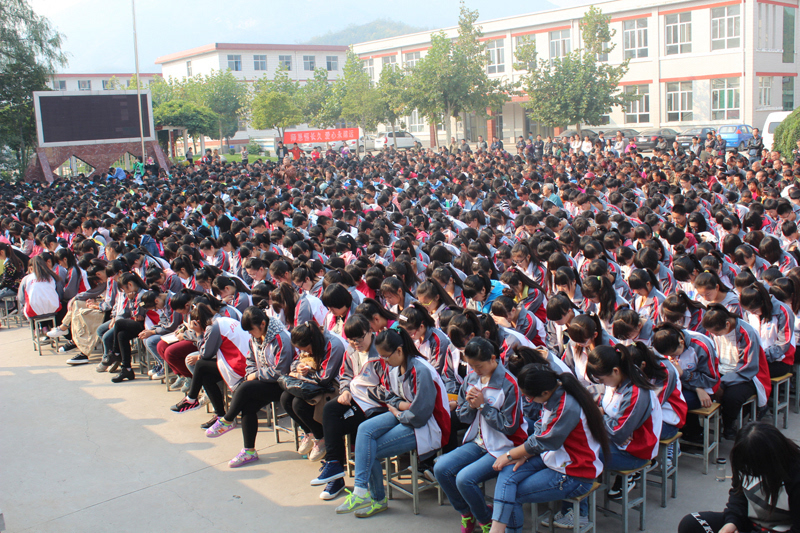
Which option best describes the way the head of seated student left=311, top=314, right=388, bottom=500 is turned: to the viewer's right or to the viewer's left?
to the viewer's left

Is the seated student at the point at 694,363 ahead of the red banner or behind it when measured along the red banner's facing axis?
ahead

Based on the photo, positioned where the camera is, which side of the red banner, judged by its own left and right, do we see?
front

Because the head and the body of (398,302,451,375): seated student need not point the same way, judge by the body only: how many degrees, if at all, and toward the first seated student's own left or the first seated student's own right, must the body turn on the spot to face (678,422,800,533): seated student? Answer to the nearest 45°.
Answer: approximately 90° to the first seated student's own left

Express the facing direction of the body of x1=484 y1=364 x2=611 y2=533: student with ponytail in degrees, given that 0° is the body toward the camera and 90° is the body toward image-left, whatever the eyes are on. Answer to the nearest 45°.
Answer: approximately 90°

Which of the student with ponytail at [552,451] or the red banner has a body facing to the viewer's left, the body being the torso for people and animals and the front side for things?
the student with ponytail

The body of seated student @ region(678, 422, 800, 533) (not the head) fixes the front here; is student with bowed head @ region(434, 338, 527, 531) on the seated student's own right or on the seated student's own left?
on the seated student's own right

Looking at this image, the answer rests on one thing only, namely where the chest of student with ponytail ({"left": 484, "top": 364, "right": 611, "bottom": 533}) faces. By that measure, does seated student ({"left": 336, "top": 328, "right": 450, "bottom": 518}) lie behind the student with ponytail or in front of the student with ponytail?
in front

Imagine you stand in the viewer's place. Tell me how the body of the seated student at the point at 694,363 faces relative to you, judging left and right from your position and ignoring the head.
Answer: facing the viewer and to the left of the viewer

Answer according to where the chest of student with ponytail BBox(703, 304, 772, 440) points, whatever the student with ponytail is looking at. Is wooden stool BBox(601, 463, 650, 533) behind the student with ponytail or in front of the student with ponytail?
in front

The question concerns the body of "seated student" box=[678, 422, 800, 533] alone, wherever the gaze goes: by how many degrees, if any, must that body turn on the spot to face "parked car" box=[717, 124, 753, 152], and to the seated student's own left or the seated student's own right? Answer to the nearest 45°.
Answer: approximately 135° to the seated student's own right

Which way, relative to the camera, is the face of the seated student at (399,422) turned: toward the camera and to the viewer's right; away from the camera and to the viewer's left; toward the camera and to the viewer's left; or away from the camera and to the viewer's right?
toward the camera and to the viewer's left

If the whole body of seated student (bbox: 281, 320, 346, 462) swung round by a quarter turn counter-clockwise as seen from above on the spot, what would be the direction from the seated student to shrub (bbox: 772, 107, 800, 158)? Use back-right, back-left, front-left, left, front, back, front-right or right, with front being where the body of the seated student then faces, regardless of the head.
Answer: left

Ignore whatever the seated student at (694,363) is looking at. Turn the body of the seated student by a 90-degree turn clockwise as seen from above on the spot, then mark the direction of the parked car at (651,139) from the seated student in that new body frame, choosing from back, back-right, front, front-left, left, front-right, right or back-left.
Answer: front-right

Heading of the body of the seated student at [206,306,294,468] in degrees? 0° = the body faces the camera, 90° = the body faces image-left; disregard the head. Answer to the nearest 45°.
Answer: approximately 45°
